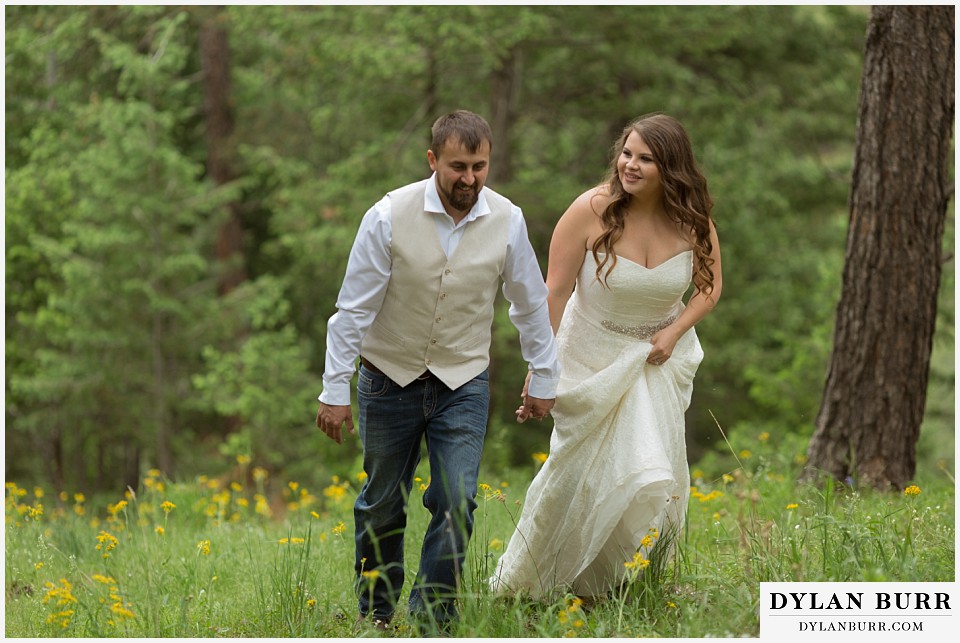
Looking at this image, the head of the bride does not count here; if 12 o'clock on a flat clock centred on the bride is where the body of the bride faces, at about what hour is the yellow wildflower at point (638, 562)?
The yellow wildflower is roughly at 12 o'clock from the bride.

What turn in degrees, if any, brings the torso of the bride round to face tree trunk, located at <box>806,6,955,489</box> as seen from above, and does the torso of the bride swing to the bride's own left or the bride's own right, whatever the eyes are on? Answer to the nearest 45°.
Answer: approximately 135° to the bride's own left

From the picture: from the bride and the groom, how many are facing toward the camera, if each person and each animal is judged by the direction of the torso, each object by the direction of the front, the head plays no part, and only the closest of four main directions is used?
2

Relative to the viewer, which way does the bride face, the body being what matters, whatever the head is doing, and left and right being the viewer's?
facing the viewer

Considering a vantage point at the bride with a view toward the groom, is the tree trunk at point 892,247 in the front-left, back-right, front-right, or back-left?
back-right

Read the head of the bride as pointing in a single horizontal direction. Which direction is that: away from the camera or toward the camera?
toward the camera

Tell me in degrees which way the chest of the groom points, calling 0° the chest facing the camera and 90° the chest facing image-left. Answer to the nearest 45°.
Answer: approximately 0°

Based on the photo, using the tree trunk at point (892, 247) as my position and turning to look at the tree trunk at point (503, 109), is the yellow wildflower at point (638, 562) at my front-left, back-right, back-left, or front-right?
back-left

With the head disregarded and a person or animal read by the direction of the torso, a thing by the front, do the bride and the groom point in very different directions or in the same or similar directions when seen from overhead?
same or similar directions

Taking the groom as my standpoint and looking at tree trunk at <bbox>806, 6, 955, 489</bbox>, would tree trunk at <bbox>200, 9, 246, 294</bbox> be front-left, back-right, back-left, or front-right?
front-left

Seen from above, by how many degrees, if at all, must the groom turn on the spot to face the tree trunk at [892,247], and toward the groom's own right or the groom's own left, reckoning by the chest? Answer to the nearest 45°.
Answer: approximately 135° to the groom's own left

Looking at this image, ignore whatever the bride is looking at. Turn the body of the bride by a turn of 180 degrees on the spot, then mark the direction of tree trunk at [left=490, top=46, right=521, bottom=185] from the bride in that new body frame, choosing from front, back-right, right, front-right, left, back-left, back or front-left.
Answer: front
